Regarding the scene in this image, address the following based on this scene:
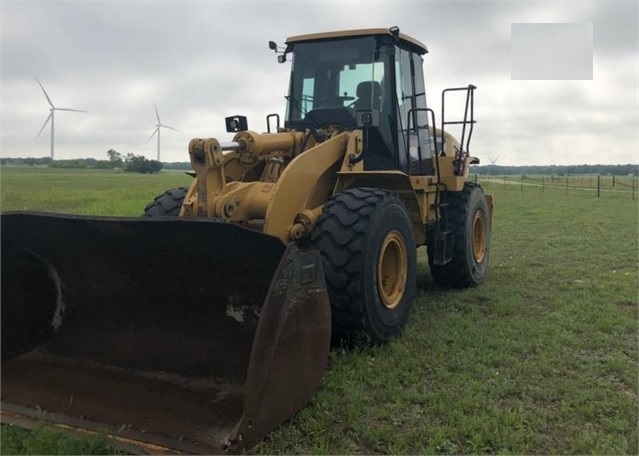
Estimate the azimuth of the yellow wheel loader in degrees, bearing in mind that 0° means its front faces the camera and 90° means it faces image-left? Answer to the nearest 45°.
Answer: approximately 45°
